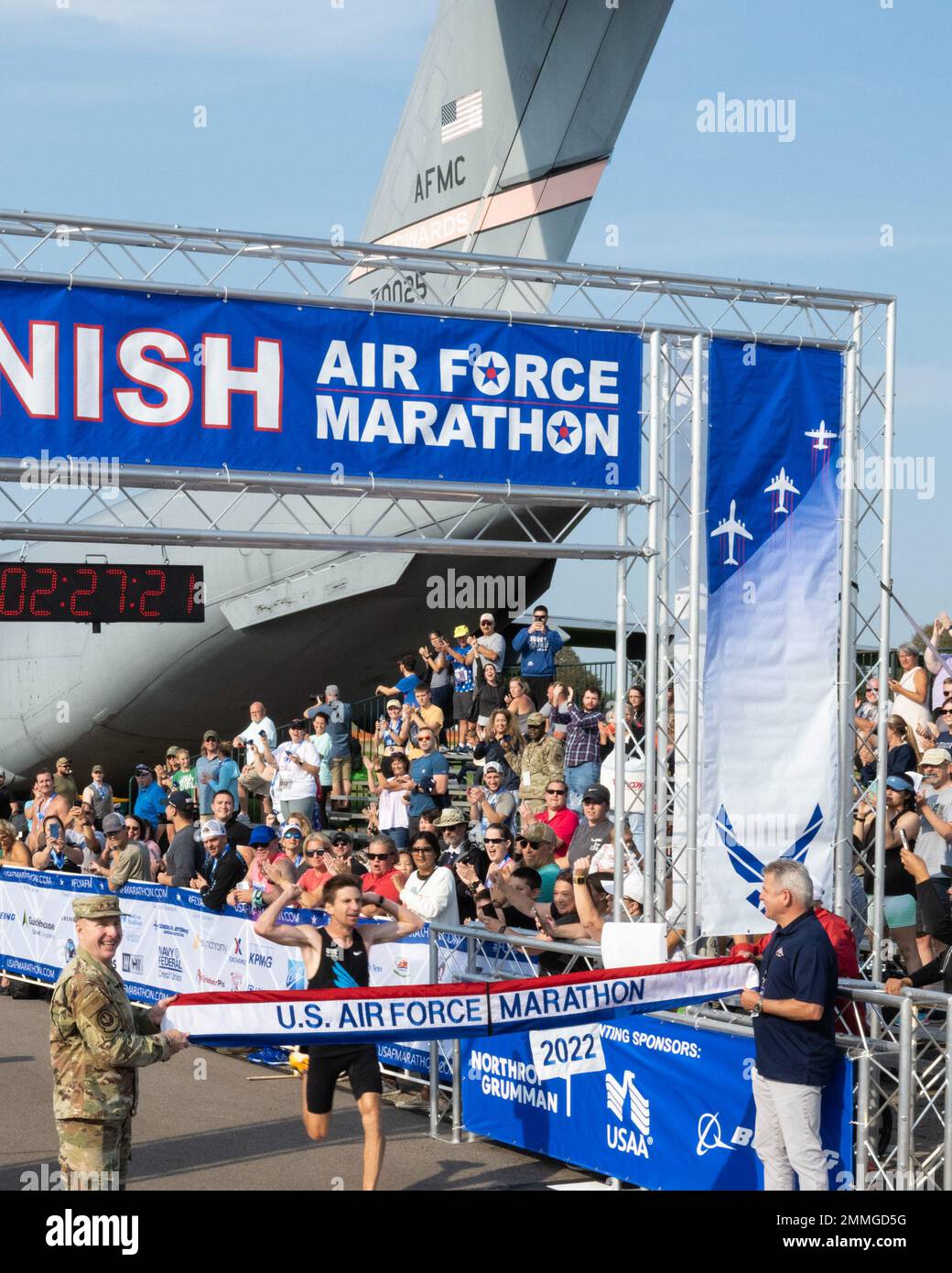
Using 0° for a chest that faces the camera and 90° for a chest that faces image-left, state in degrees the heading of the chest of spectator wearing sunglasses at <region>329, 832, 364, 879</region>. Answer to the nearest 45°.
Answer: approximately 45°

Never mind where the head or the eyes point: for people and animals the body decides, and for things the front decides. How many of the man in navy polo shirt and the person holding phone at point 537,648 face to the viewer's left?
1

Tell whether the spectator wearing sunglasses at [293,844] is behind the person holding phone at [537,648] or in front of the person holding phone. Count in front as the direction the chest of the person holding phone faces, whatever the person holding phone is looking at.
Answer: in front
